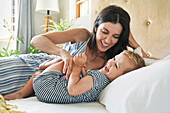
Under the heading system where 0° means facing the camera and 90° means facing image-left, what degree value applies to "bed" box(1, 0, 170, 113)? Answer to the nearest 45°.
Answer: approximately 45°

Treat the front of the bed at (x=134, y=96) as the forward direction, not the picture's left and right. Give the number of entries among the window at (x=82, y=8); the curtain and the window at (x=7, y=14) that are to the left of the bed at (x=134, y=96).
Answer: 0

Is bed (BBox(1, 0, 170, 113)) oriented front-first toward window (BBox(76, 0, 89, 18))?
no

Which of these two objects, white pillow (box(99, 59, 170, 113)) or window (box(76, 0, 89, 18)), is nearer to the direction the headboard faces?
the white pillow

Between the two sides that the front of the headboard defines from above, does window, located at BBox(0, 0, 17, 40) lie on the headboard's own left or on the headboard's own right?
on the headboard's own right

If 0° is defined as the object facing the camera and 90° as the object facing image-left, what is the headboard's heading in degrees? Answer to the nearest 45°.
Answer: approximately 45°
